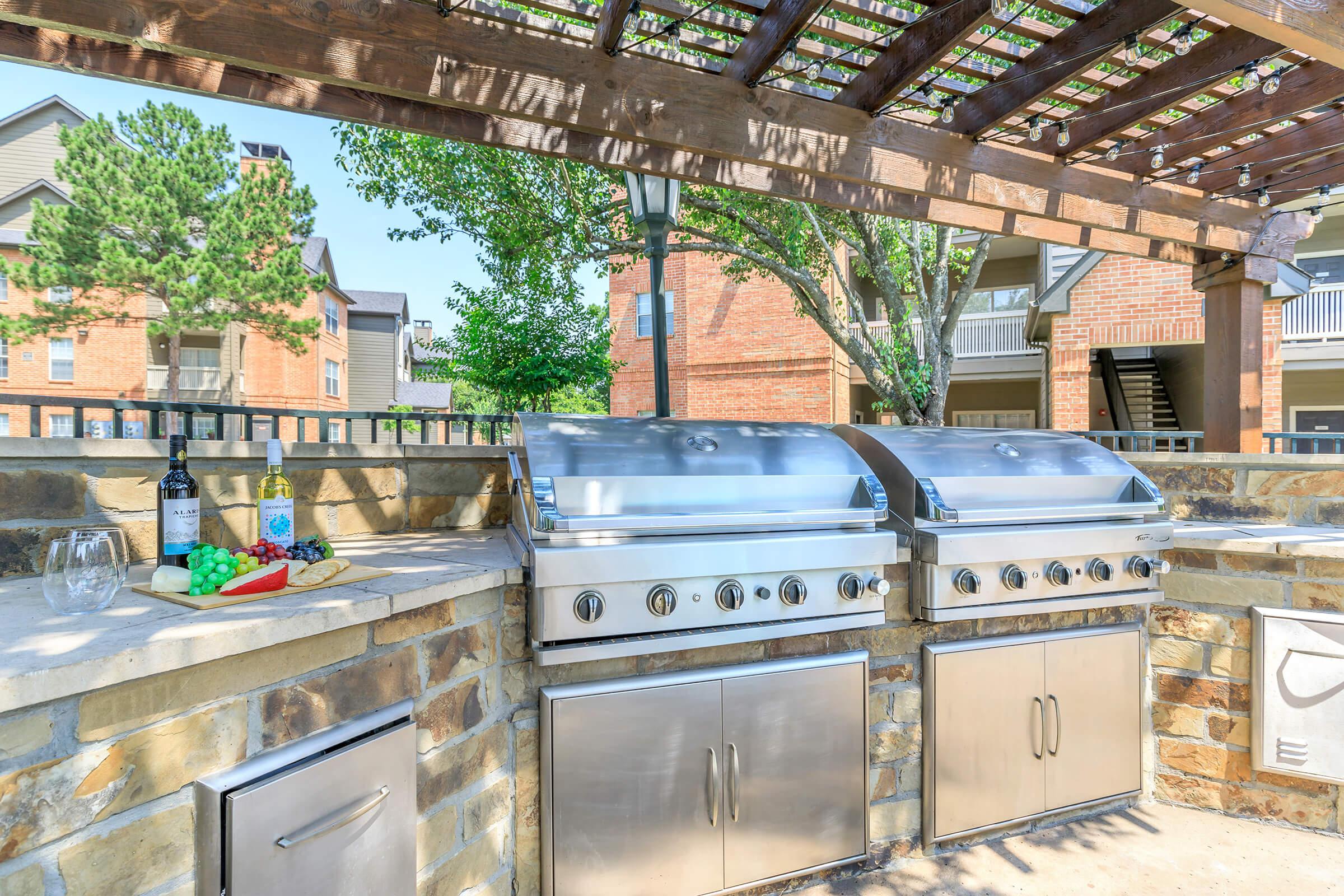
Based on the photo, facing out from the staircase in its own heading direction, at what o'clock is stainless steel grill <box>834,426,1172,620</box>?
The stainless steel grill is roughly at 12 o'clock from the staircase.

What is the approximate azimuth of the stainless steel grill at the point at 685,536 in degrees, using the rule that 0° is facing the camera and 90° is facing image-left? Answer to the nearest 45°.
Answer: approximately 315°

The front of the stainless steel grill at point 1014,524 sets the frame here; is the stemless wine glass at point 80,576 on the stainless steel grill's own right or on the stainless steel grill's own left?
on the stainless steel grill's own right

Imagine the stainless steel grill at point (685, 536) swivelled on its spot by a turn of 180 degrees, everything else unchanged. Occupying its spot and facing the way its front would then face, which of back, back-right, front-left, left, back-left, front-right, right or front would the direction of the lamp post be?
front-right

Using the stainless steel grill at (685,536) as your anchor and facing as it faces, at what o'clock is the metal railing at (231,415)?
The metal railing is roughly at 5 o'clock from the stainless steel grill.

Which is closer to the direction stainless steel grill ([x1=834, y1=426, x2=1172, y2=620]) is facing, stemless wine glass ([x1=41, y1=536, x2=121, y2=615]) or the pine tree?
the stemless wine glass

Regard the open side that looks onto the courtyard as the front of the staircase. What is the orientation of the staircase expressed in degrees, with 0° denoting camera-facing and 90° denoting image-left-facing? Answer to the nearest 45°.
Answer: approximately 0°

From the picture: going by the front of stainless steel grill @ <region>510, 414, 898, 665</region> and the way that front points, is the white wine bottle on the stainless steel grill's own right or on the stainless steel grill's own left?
on the stainless steel grill's own right

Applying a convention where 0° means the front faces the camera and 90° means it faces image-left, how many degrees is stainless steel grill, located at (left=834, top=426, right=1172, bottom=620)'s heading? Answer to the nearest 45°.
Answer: approximately 315°
